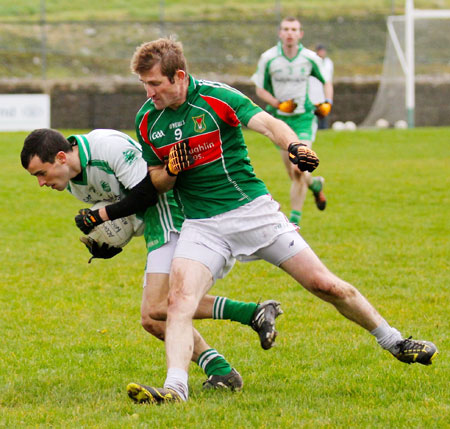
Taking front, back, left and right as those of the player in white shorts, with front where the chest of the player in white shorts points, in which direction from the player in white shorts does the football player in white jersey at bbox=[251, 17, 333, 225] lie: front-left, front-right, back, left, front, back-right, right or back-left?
back-right

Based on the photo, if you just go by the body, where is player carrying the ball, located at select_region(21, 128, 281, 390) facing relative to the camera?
to the viewer's left

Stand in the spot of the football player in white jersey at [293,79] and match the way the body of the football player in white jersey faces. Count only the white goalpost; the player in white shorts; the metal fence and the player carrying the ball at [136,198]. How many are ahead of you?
2

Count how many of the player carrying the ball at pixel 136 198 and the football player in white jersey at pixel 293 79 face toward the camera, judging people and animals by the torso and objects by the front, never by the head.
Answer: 1

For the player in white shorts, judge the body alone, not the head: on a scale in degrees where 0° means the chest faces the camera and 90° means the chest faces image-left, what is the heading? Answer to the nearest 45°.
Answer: approximately 45°

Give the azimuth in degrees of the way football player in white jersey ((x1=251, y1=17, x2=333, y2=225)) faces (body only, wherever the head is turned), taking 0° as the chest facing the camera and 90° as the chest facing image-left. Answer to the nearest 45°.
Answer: approximately 0°

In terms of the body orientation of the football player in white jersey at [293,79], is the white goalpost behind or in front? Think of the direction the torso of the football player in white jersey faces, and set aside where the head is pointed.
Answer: behind
